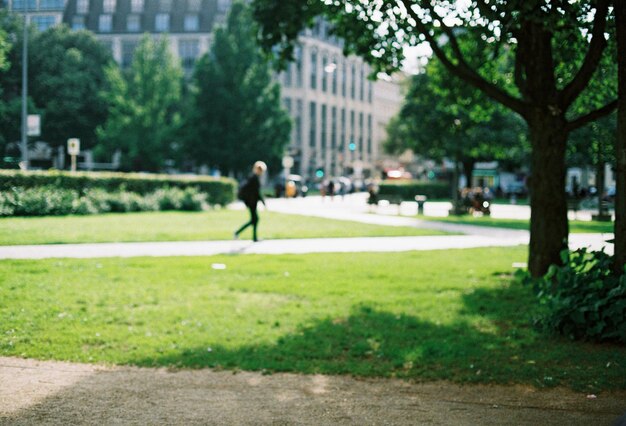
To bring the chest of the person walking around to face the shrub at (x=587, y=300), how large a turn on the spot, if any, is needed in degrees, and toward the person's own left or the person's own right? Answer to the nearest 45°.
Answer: approximately 90° to the person's own right

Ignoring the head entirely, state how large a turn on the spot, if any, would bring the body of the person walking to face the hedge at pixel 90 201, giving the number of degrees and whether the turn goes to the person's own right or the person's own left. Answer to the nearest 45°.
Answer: approximately 135° to the person's own left

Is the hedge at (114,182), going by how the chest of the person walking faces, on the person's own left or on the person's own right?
on the person's own left

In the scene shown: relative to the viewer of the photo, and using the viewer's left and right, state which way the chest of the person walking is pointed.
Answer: facing to the right of the viewer

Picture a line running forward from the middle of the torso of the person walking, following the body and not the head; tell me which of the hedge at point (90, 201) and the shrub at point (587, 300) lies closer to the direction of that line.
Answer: the shrub

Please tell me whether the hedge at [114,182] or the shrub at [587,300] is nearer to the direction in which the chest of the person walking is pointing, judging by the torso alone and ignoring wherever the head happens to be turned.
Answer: the shrub
